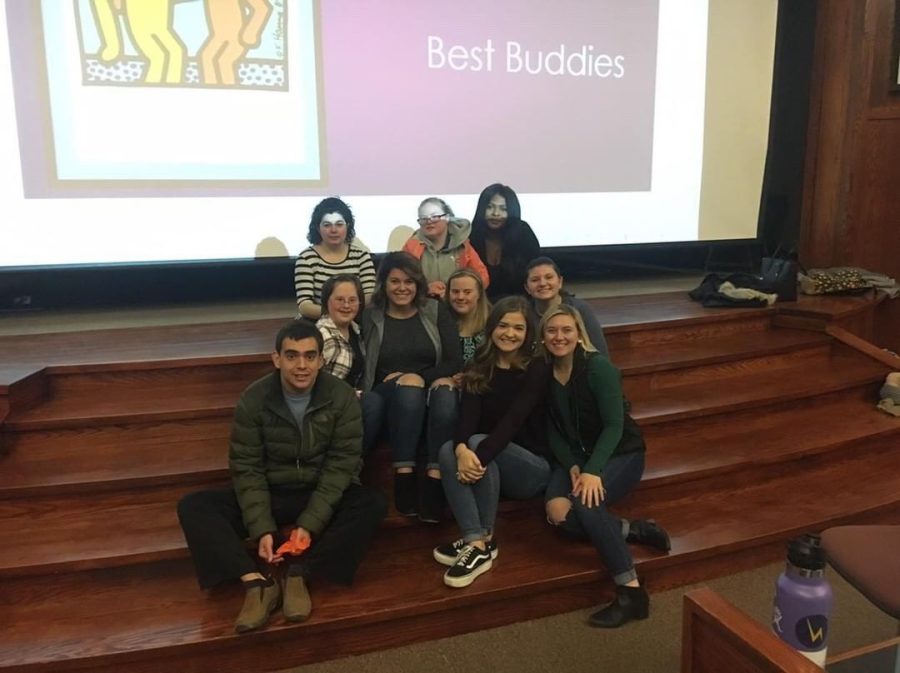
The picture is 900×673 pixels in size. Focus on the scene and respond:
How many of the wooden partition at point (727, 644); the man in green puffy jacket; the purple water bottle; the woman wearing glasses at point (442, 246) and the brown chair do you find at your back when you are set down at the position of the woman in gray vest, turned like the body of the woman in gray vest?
1

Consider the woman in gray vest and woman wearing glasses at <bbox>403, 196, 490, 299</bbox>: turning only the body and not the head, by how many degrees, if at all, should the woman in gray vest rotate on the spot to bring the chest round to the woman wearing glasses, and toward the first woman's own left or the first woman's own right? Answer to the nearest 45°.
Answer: approximately 180°

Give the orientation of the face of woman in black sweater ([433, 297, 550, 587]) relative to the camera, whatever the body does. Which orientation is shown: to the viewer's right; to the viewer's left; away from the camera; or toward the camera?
toward the camera

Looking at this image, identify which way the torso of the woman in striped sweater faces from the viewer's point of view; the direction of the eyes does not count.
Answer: toward the camera

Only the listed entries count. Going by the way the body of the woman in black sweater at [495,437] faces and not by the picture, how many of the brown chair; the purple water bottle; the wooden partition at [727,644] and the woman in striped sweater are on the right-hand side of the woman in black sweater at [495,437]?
1

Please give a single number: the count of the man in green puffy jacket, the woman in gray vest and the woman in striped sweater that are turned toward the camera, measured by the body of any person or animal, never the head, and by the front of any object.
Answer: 3

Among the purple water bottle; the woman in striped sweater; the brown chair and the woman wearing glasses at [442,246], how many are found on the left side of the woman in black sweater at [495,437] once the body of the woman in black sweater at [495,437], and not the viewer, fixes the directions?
2

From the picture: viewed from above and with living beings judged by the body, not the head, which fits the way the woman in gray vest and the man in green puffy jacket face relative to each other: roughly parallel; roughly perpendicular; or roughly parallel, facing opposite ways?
roughly parallel

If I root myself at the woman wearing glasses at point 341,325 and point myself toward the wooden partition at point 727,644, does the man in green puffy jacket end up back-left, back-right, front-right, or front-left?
front-right

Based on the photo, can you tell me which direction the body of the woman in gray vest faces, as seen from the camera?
toward the camera

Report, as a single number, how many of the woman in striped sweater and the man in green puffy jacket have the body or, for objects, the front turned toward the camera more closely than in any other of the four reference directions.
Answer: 2

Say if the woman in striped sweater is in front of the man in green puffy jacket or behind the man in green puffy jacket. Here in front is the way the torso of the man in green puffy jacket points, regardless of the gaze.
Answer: behind

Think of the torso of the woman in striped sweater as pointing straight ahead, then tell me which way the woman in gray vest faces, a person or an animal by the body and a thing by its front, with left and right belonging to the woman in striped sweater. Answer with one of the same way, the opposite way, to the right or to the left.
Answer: the same way

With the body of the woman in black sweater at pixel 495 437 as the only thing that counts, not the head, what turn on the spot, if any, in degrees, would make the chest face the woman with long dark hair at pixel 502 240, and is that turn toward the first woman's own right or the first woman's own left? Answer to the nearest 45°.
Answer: approximately 135° to the first woman's own right

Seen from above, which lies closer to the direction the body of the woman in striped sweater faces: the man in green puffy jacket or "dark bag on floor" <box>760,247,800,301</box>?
the man in green puffy jacket

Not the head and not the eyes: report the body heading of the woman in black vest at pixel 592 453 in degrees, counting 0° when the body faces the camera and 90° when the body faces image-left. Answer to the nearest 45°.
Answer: approximately 45°

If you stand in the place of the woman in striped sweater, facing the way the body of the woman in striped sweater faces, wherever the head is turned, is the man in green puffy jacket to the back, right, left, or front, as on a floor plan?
front

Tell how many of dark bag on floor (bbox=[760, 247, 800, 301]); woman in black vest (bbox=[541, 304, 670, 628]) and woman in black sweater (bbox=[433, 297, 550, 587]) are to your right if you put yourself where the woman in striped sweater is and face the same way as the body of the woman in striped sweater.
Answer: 0

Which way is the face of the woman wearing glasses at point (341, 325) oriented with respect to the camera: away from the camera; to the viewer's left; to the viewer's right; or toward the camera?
toward the camera

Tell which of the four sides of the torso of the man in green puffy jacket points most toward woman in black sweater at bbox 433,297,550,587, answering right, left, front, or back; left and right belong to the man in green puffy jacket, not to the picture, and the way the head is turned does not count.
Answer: left

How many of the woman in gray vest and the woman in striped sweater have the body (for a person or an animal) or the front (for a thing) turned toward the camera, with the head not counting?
2
